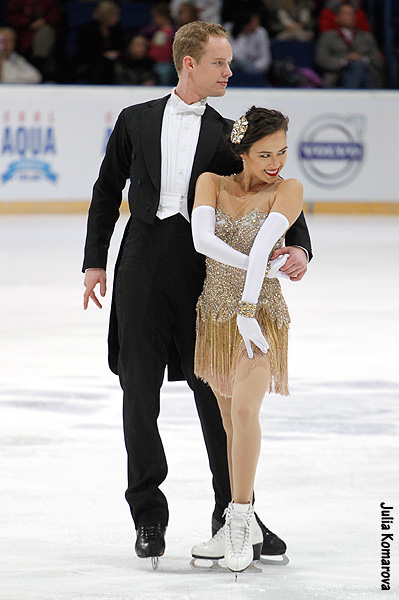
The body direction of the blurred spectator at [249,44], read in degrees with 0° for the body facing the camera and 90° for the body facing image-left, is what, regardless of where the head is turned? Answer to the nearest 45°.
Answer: approximately 0°

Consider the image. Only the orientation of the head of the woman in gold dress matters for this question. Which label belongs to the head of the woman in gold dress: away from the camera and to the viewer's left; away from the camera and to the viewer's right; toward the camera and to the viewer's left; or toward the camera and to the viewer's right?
toward the camera and to the viewer's right

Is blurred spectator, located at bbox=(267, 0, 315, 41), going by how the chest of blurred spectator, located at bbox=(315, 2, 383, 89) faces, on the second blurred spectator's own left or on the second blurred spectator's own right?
on the second blurred spectator's own right

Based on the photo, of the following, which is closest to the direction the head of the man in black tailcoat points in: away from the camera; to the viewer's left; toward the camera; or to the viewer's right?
to the viewer's right

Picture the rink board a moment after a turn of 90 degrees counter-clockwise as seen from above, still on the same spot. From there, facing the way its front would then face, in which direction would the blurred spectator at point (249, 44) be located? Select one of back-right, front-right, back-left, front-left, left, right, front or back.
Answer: left

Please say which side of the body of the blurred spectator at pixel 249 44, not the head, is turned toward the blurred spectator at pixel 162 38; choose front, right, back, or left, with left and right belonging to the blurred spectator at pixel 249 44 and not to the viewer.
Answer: right
